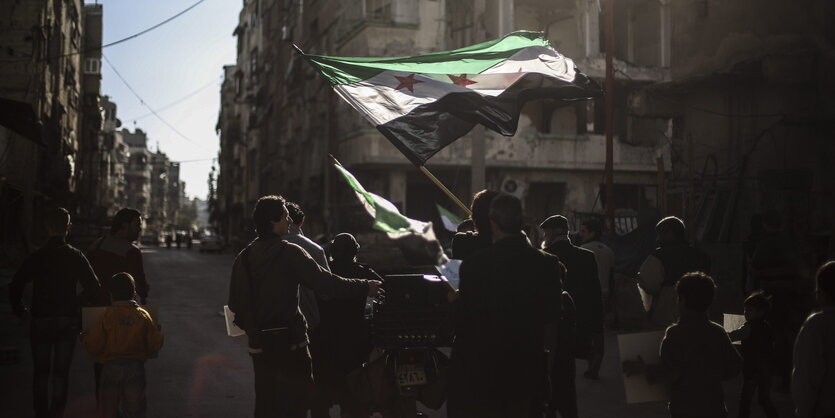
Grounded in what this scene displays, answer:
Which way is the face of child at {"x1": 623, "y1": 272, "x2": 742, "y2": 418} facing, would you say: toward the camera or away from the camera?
away from the camera

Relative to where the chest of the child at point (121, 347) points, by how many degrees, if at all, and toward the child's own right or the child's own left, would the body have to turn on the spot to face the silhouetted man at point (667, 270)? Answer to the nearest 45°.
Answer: approximately 90° to the child's own right

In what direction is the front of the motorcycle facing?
away from the camera

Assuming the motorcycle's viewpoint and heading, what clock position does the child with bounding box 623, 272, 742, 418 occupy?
The child is roughly at 4 o'clock from the motorcycle.

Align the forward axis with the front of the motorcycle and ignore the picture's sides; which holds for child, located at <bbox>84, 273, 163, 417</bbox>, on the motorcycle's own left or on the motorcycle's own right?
on the motorcycle's own left

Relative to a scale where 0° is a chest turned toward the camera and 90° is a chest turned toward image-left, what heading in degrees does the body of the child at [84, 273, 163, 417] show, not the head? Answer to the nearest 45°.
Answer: approximately 180°

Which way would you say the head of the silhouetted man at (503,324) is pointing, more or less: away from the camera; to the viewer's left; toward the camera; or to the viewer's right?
away from the camera

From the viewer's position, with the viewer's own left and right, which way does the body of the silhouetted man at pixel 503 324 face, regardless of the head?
facing away from the viewer

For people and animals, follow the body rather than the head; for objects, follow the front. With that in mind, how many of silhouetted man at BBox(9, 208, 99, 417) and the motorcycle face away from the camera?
2

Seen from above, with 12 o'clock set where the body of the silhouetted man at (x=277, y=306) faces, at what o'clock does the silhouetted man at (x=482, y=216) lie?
the silhouetted man at (x=482, y=216) is roughly at 2 o'clock from the silhouetted man at (x=277, y=306).

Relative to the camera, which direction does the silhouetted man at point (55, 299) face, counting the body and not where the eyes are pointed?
away from the camera

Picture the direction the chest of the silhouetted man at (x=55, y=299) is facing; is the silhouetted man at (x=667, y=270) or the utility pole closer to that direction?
the utility pole
